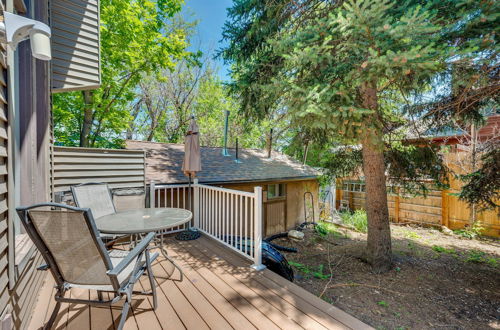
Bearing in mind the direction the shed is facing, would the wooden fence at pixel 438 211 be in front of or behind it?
in front

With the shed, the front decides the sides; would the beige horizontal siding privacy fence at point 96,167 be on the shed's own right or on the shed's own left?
on the shed's own right

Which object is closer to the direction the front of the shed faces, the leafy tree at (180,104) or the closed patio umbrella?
the closed patio umbrella

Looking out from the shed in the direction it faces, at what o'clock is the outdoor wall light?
The outdoor wall light is roughly at 2 o'clock from the shed.

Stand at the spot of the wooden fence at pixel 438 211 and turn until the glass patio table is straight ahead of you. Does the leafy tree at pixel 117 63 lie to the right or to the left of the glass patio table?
right

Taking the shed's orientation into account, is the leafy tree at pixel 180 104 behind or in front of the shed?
behind

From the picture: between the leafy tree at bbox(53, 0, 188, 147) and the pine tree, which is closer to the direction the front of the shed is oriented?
the pine tree

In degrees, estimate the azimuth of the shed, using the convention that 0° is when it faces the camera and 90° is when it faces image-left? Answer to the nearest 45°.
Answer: approximately 315°
